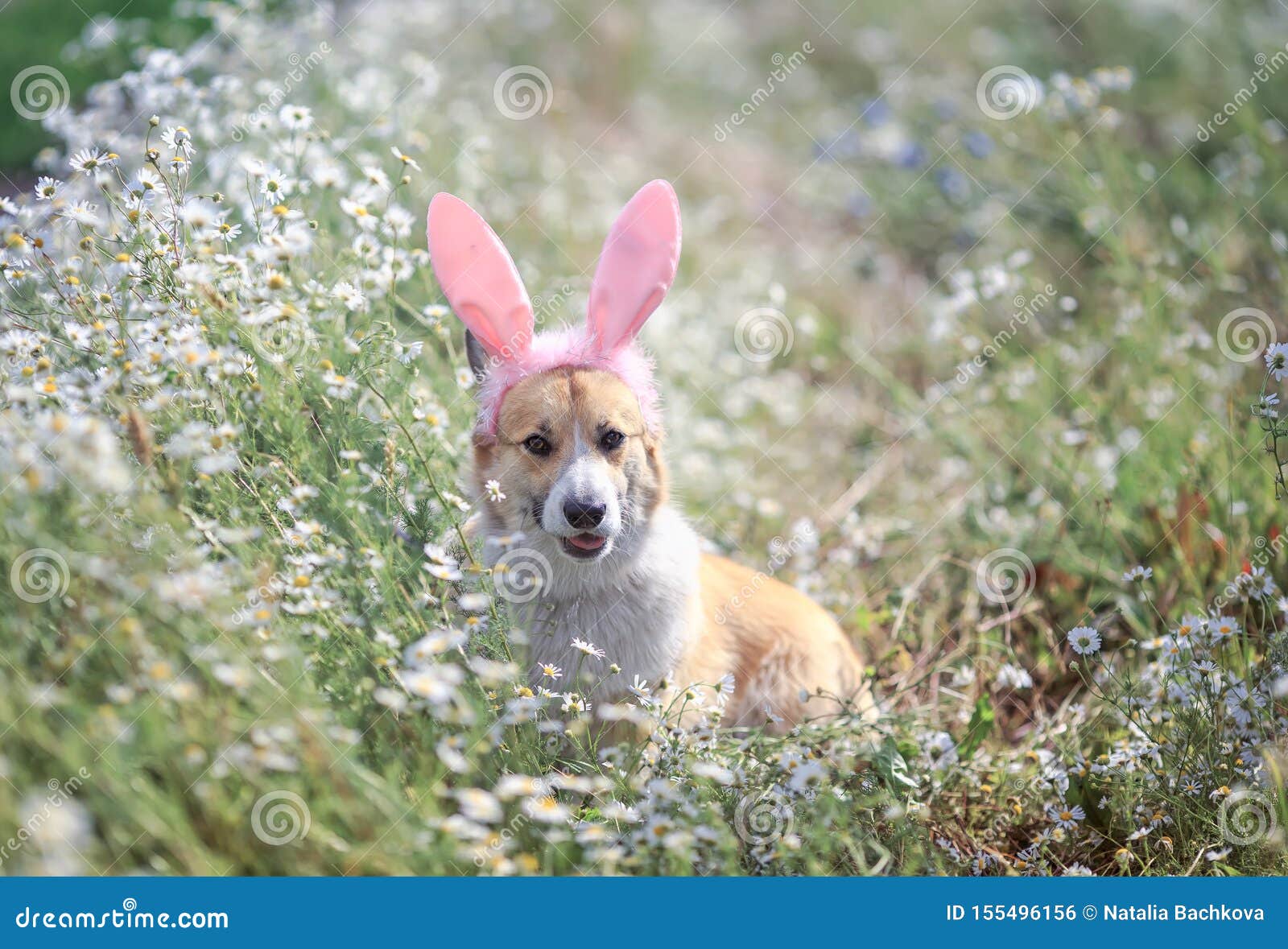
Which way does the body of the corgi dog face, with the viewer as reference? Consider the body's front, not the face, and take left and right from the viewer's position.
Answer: facing the viewer and to the left of the viewer

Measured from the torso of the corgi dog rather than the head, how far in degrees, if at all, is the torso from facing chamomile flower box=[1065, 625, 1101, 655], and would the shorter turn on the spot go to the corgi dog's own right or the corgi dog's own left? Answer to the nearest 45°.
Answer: approximately 135° to the corgi dog's own left
